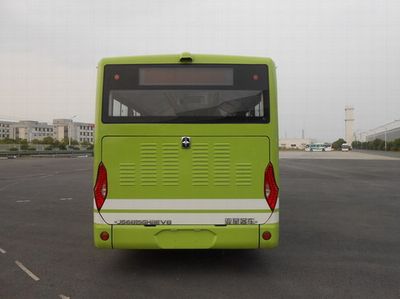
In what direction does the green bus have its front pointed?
away from the camera
